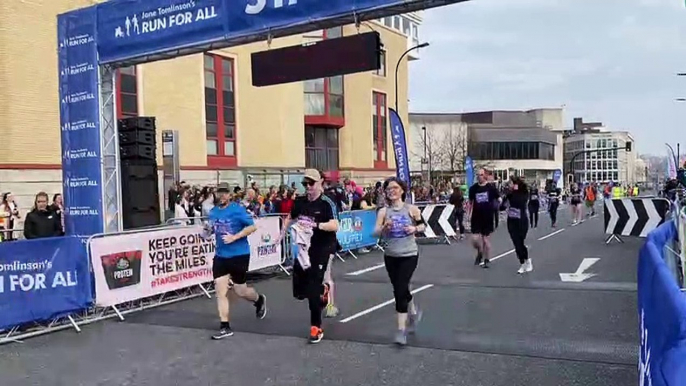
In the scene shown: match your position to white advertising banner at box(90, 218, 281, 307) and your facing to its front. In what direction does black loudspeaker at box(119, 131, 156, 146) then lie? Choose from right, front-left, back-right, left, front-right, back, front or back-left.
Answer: back-left

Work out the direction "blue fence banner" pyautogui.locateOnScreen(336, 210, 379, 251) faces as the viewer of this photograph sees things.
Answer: facing the viewer and to the right of the viewer

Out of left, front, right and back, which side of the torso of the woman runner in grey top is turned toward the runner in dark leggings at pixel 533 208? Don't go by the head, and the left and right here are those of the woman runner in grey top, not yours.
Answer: back

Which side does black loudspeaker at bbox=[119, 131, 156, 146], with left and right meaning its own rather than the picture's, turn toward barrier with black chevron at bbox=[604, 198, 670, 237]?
left

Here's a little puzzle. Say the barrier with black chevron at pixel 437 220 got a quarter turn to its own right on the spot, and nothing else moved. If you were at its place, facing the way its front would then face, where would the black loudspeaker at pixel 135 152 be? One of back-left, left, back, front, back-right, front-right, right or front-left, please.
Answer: front-left

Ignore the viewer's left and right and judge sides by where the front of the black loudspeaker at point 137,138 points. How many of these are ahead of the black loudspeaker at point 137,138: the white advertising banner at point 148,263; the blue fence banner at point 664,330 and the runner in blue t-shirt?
3

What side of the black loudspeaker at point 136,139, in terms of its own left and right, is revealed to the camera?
front

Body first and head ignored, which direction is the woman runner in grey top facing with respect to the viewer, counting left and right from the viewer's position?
facing the viewer

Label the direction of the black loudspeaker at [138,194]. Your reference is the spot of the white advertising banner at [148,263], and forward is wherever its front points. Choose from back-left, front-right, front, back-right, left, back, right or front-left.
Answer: back-left

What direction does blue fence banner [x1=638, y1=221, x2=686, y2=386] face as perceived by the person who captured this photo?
facing the viewer and to the left of the viewer

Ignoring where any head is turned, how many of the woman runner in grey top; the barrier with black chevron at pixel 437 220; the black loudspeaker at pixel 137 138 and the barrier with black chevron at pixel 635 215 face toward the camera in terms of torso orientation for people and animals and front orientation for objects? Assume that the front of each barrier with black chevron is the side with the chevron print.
4

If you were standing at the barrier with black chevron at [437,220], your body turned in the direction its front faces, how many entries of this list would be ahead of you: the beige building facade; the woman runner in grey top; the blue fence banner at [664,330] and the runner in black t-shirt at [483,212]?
3

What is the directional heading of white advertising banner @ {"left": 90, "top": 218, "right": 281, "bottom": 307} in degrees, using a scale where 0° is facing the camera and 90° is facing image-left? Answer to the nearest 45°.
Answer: approximately 315°

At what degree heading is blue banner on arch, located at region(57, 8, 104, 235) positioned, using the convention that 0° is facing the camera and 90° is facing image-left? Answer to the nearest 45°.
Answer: approximately 45°

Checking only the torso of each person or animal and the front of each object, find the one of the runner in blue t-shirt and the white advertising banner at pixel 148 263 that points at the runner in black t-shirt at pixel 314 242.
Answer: the white advertising banner
